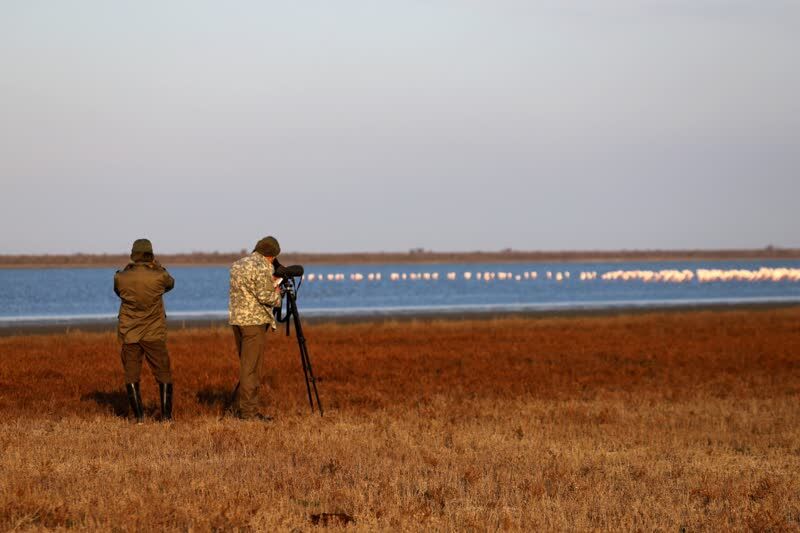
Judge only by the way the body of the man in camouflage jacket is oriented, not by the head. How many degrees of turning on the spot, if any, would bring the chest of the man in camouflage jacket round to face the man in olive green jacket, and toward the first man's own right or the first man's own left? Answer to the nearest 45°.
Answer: approximately 135° to the first man's own left

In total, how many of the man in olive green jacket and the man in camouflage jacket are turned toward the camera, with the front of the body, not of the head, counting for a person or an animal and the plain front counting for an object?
0

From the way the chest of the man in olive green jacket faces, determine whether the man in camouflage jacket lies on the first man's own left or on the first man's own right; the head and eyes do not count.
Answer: on the first man's own right

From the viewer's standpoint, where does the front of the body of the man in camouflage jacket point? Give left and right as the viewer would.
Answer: facing away from the viewer and to the right of the viewer

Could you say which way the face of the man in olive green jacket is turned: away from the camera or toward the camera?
away from the camera

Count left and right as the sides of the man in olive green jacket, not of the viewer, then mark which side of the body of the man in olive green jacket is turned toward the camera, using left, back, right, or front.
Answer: back
